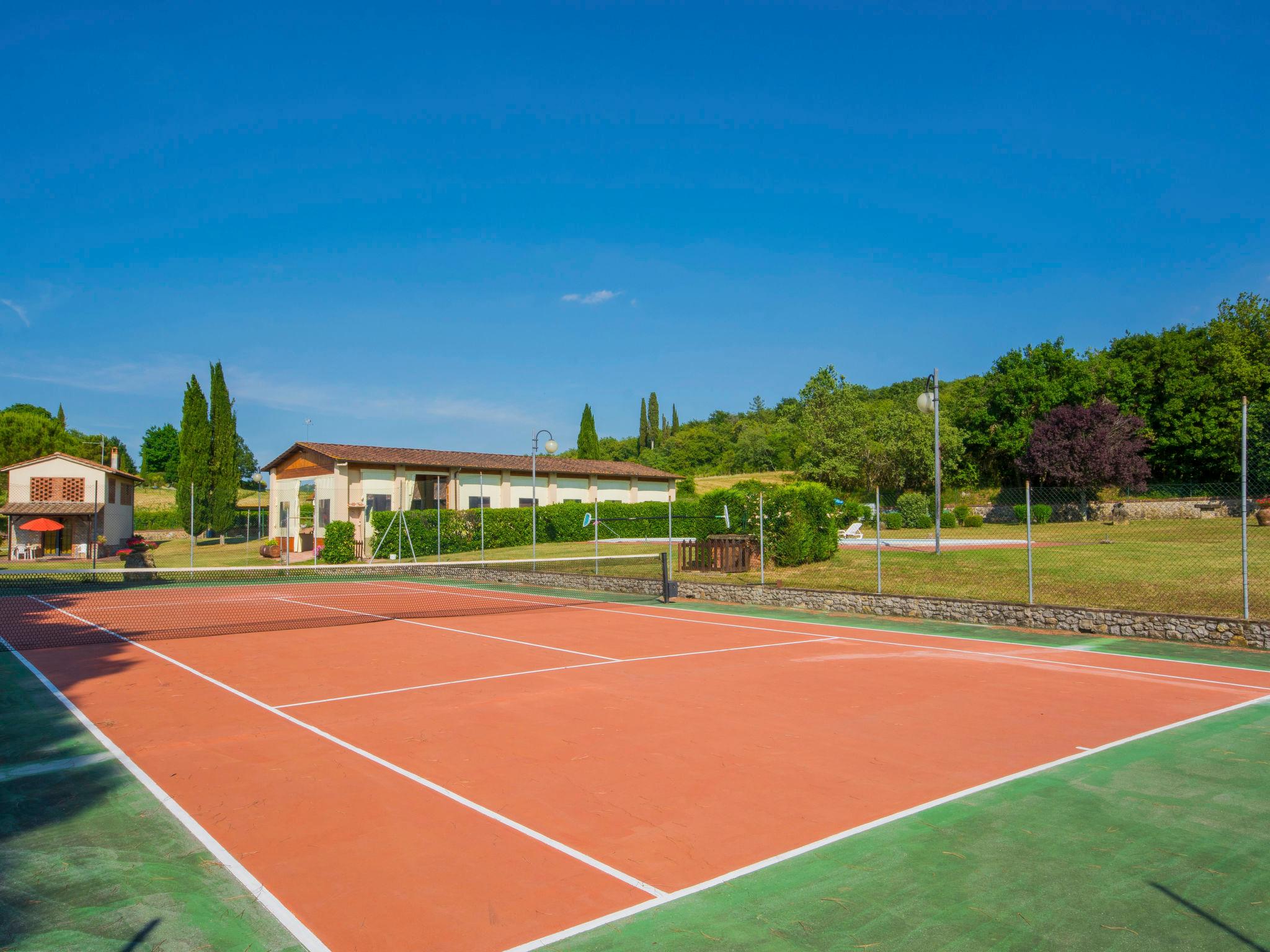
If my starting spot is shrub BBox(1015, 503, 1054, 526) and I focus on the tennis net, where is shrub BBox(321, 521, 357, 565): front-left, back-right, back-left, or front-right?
front-right

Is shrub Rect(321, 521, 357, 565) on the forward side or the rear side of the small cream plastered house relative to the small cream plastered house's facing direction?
on the forward side

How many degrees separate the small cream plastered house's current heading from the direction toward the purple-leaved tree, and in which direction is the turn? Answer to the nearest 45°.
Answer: approximately 45° to its left

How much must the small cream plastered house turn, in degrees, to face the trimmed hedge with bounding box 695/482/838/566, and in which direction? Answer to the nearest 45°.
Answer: approximately 45° to its left

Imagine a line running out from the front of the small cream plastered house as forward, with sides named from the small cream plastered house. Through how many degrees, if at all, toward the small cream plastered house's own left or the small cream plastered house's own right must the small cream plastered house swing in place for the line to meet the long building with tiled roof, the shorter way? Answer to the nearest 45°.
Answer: approximately 45° to the small cream plastered house's own left

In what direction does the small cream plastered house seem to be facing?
toward the camera

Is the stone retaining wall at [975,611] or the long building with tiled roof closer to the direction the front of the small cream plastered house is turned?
the stone retaining wall

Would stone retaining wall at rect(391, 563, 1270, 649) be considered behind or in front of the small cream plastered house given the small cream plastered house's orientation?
in front

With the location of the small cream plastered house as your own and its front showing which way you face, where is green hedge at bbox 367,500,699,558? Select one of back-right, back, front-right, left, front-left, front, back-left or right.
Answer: front-left

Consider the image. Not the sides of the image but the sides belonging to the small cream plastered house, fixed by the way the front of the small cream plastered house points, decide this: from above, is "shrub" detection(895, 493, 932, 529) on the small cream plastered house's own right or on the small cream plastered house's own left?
on the small cream plastered house's own left
